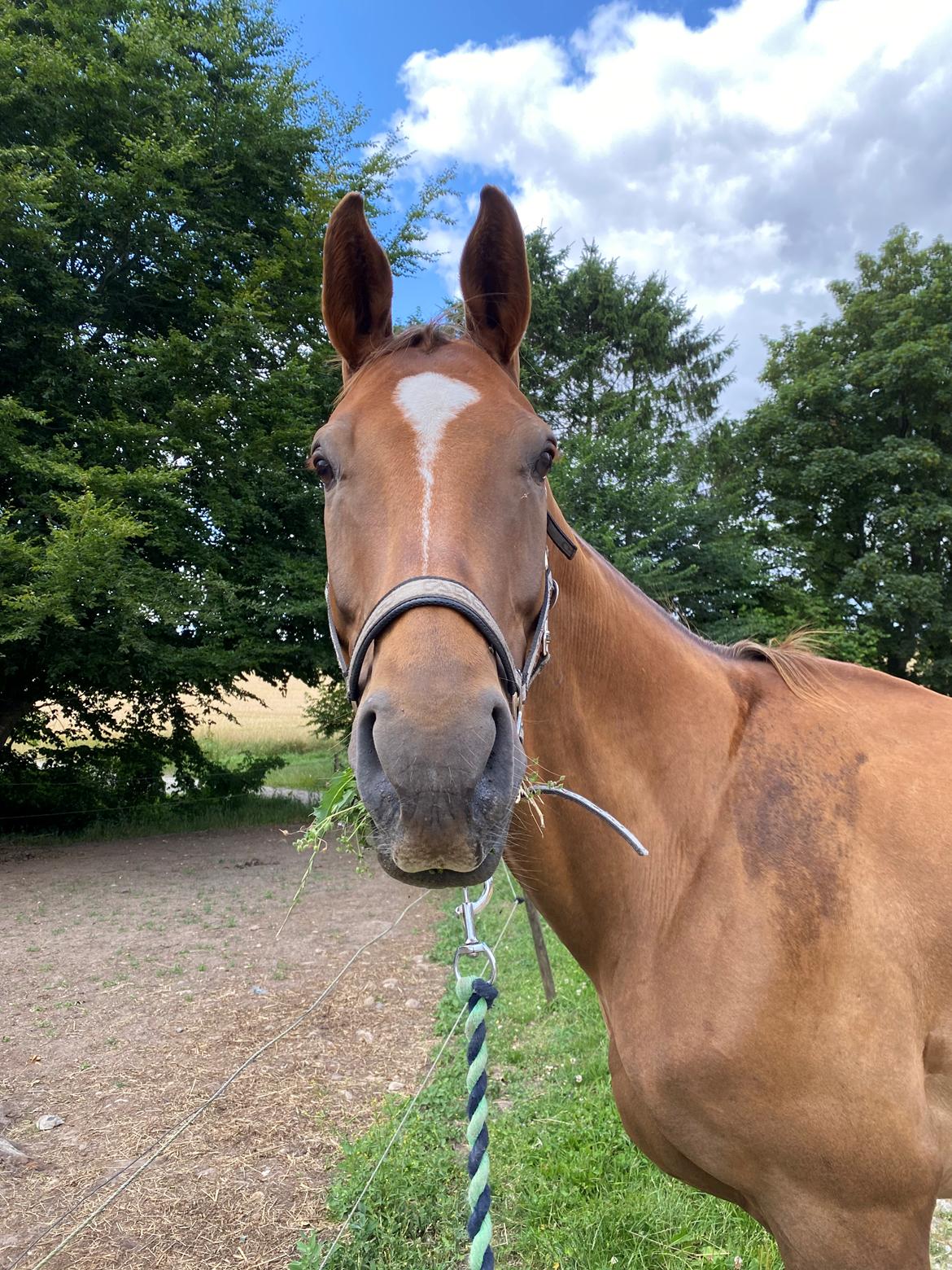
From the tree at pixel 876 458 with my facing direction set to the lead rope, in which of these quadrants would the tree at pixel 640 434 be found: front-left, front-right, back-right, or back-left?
front-right

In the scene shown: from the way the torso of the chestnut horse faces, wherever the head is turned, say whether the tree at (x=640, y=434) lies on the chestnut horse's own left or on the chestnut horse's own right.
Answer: on the chestnut horse's own right

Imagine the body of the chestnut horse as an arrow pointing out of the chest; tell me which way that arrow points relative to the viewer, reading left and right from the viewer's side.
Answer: facing the viewer and to the left of the viewer

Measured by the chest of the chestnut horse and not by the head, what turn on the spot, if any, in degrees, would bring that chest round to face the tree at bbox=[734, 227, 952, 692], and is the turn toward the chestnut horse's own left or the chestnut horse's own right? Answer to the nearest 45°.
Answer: approximately 135° to the chestnut horse's own right

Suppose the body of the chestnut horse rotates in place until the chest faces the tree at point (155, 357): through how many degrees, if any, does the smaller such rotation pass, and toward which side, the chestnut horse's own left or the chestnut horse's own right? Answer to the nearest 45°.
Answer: approximately 90° to the chestnut horse's own right

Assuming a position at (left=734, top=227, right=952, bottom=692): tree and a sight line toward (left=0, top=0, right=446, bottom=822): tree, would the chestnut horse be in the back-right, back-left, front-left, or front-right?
front-left

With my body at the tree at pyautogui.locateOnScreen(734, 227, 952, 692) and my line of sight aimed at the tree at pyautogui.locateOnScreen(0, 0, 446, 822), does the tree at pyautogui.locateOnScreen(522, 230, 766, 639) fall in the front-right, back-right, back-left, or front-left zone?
front-right
